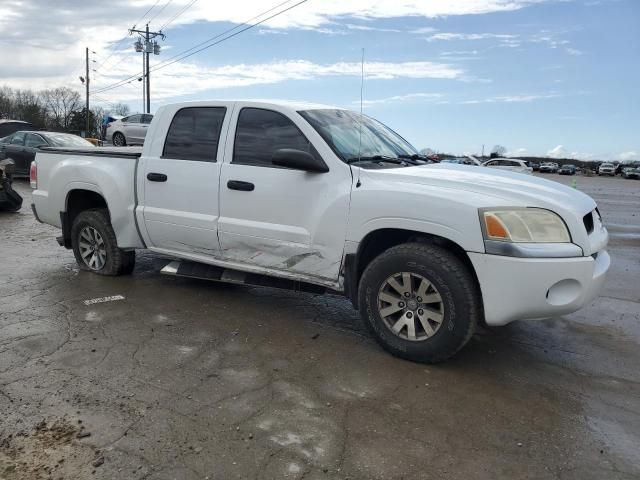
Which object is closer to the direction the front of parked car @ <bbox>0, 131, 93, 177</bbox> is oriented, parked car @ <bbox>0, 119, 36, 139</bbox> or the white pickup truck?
the white pickup truck

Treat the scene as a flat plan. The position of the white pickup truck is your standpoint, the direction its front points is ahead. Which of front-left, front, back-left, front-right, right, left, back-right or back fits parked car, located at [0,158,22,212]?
back

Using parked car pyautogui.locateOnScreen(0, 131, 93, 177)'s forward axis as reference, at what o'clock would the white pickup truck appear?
The white pickup truck is roughly at 1 o'clock from the parked car.

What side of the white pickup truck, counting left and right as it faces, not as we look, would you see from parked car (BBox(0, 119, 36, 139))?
back

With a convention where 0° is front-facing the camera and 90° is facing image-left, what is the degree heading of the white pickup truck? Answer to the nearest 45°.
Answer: approximately 315°

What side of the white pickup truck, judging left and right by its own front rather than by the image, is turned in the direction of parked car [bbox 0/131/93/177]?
back

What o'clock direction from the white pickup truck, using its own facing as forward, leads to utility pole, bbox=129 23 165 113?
The utility pole is roughly at 7 o'clock from the white pickup truck.
